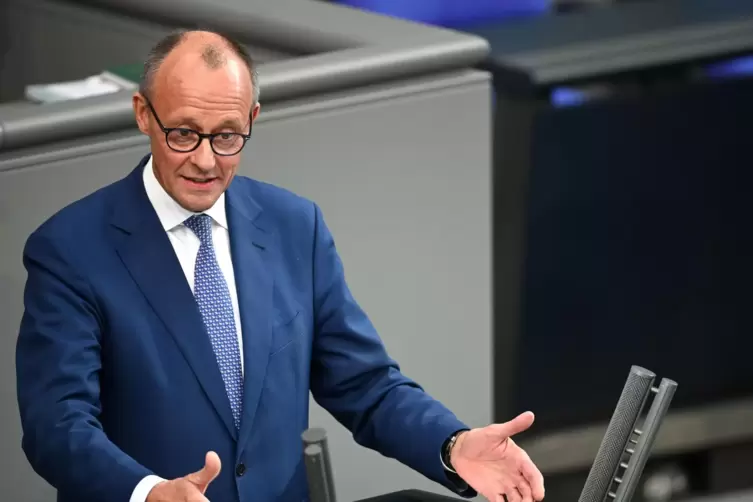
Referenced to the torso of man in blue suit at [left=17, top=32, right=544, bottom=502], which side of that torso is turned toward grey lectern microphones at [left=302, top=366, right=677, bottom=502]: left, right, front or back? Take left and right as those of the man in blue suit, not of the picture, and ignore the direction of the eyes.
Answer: front

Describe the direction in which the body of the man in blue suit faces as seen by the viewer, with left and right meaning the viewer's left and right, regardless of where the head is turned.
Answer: facing the viewer and to the right of the viewer

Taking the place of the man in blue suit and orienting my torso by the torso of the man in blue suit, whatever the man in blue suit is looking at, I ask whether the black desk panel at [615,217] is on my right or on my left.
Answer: on my left

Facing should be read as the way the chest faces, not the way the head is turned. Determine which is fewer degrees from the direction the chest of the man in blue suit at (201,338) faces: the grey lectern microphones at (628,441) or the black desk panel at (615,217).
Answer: the grey lectern microphones
